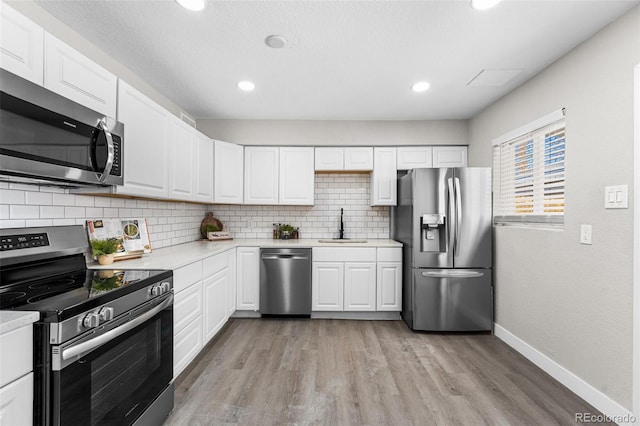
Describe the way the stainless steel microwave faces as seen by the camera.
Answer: facing the viewer and to the right of the viewer

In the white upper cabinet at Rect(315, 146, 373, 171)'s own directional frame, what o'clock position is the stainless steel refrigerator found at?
The stainless steel refrigerator is roughly at 10 o'clock from the white upper cabinet.

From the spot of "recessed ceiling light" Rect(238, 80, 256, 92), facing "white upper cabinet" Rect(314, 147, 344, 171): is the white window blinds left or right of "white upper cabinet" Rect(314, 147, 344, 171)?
right

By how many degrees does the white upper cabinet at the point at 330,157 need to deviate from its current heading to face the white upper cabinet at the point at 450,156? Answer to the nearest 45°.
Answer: approximately 90° to its left

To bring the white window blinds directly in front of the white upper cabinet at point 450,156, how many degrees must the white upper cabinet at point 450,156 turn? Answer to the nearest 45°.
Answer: approximately 45° to its left

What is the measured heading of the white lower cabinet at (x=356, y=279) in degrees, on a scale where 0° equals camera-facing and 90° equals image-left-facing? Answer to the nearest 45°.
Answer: approximately 0°

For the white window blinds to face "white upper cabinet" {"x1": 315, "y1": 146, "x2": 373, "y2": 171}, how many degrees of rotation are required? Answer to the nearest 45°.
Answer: approximately 45° to its right

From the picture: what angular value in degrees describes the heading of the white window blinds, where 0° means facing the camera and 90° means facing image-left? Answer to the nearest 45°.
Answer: approximately 45°

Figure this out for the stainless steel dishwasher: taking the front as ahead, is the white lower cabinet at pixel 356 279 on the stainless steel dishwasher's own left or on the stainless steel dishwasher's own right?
on the stainless steel dishwasher's own left

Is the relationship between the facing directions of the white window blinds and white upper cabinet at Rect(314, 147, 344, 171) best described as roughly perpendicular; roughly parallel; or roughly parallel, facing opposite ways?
roughly perpendicular

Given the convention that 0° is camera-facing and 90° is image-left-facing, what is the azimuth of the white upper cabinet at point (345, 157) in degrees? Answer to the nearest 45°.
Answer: approximately 0°
